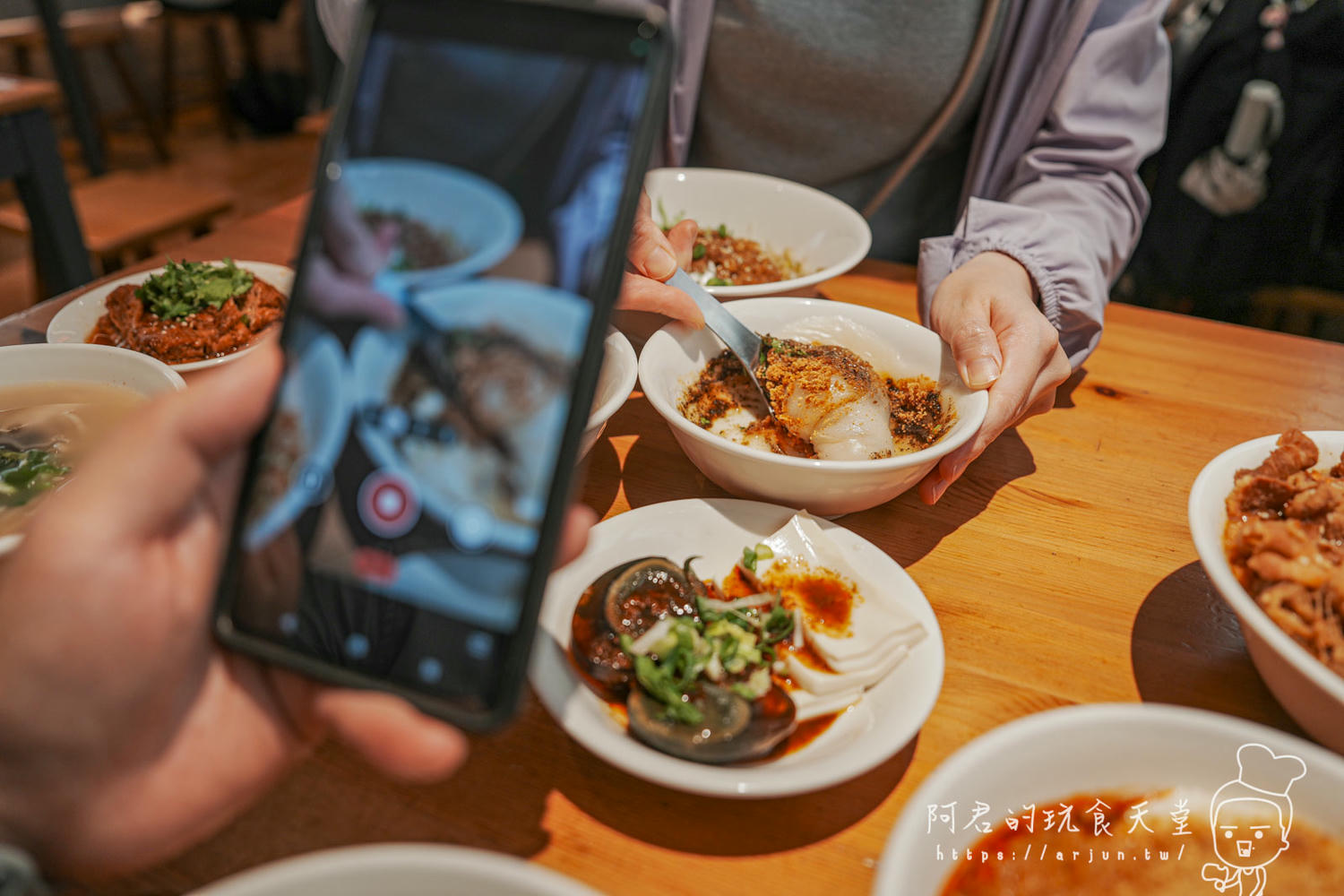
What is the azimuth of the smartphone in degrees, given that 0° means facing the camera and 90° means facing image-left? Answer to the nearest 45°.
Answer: approximately 0°

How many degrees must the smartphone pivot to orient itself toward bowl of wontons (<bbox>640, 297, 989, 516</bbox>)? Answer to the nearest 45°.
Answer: approximately 135° to its left

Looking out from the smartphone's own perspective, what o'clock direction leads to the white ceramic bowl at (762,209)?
The white ceramic bowl is roughly at 7 o'clock from the smartphone.

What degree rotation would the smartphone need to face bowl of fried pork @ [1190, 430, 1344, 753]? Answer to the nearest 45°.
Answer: approximately 90° to its left

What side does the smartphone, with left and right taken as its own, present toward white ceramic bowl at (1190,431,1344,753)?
left

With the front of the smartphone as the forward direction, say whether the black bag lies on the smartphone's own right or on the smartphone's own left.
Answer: on the smartphone's own left

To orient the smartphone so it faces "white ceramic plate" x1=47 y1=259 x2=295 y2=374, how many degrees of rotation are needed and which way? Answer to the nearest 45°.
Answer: approximately 135° to its right
